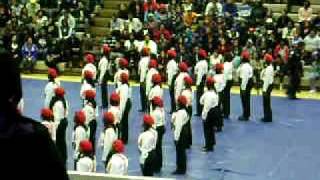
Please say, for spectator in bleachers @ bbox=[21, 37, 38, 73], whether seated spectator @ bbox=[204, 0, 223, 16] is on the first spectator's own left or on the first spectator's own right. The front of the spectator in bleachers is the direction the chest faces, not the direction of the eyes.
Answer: on the first spectator's own left

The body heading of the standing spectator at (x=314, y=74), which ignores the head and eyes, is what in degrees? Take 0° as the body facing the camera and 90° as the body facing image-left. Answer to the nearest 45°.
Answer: approximately 45°

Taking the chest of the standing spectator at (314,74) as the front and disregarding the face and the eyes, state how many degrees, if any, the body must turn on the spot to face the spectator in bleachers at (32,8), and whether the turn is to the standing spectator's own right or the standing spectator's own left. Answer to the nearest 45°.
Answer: approximately 45° to the standing spectator's own right

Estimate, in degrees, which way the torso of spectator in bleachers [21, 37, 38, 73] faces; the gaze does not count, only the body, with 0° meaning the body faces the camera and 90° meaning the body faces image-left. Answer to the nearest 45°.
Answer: approximately 0°

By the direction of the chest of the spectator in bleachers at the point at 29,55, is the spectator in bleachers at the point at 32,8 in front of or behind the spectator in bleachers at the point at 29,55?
behind
